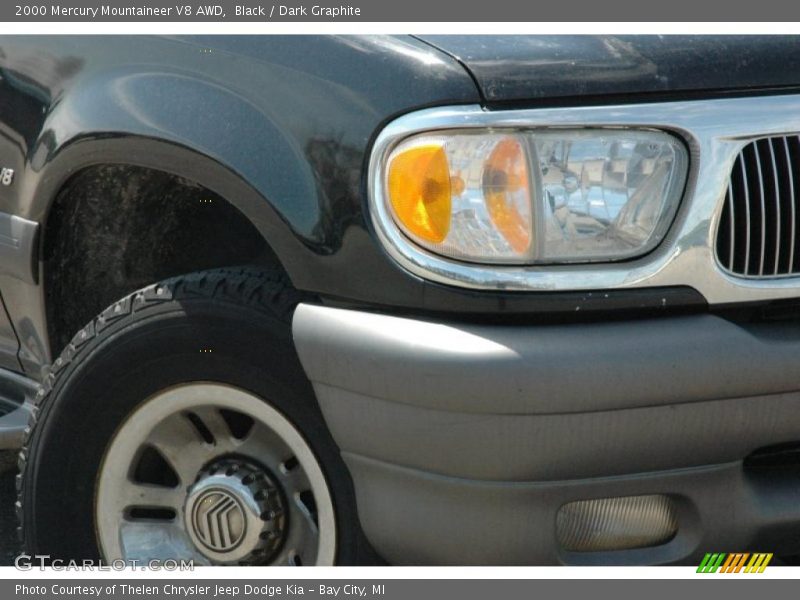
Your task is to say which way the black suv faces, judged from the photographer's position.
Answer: facing the viewer and to the right of the viewer
